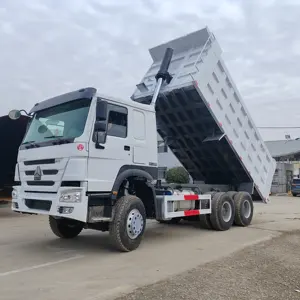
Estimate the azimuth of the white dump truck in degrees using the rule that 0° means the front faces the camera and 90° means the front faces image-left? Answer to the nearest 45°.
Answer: approximately 45°

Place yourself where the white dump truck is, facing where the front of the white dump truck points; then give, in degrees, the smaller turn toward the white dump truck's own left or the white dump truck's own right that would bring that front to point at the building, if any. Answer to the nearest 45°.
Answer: approximately 180°
